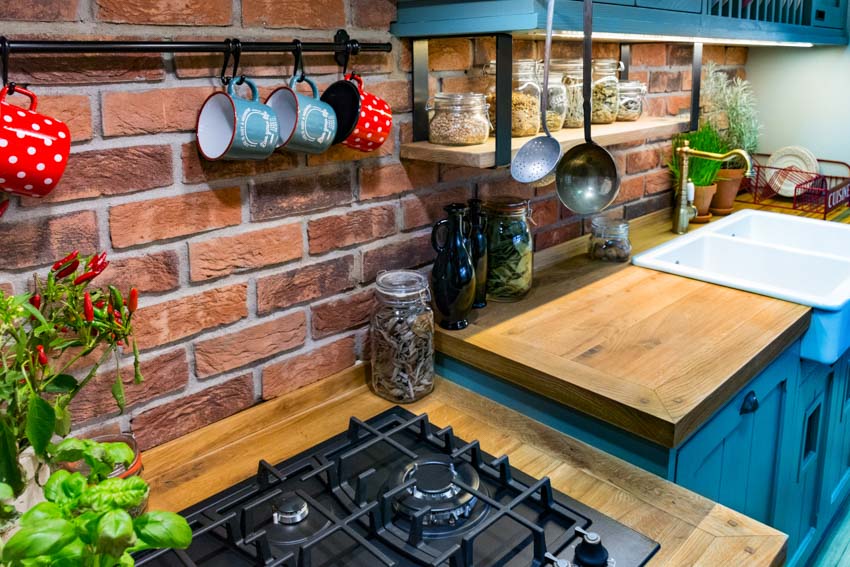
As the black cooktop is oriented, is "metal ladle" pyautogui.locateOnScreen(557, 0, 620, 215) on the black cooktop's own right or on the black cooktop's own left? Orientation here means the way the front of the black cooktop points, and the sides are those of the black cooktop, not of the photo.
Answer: on the black cooktop's own left

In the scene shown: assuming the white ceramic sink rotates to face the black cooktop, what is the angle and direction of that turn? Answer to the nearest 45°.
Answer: approximately 45° to its right

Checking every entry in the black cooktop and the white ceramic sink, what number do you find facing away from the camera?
0

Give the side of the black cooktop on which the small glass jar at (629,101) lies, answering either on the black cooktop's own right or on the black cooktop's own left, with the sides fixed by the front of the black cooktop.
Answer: on the black cooktop's own left

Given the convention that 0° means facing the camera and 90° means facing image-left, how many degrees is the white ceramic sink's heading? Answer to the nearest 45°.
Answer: approximately 315°

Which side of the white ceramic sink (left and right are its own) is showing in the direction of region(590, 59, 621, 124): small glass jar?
right

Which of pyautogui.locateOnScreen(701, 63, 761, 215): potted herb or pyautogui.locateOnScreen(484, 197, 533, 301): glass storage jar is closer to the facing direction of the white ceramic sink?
the glass storage jar

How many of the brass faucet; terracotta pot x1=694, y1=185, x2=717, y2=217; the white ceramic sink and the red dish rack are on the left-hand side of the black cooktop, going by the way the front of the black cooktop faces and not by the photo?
4

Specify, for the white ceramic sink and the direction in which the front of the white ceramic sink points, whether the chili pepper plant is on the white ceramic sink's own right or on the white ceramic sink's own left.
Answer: on the white ceramic sink's own right

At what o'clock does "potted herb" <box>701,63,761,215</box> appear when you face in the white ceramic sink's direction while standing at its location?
The potted herb is roughly at 7 o'clock from the white ceramic sink.

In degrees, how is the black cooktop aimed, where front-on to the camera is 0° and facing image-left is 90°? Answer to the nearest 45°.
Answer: approximately 315°
